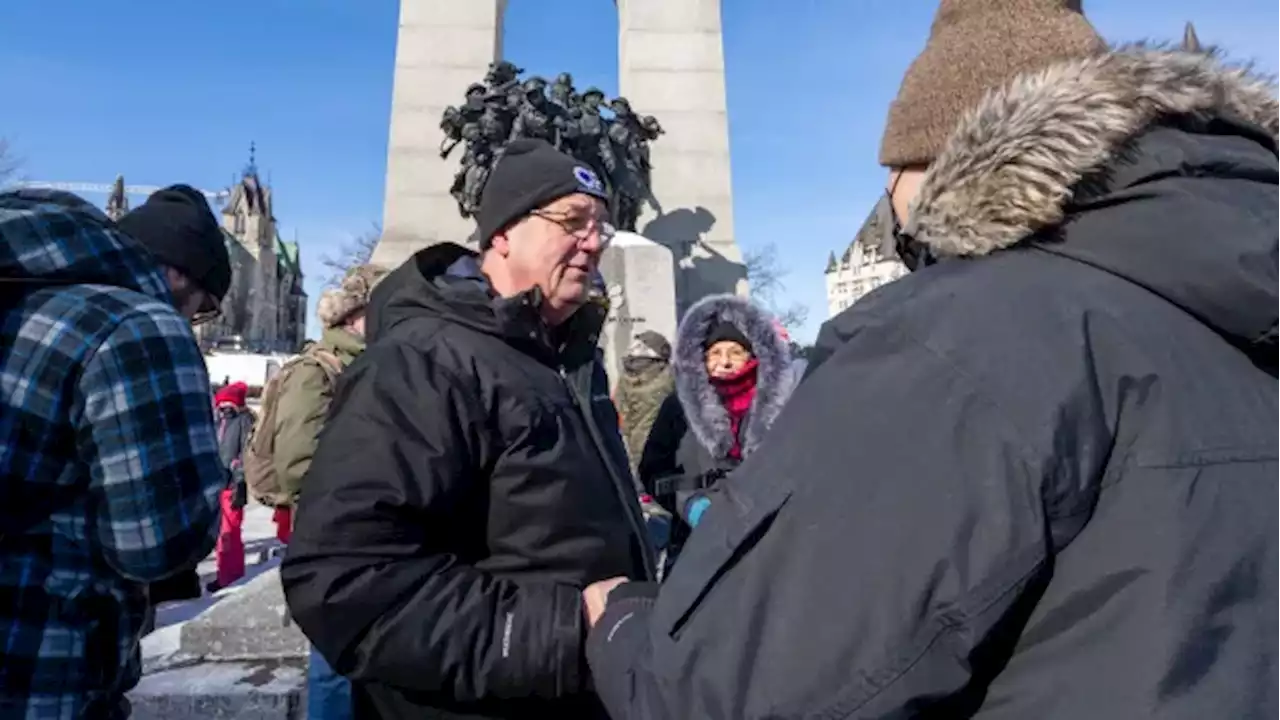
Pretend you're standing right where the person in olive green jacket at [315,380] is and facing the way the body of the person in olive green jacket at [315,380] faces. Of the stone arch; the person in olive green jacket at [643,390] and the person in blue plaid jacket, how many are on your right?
1

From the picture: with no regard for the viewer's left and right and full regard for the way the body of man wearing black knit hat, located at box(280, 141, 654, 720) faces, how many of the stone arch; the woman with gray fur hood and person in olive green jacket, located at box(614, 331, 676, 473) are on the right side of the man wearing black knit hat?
0

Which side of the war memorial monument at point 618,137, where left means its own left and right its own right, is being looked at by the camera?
front

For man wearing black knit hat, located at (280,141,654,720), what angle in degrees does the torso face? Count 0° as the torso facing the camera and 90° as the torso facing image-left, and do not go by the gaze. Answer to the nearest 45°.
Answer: approximately 315°

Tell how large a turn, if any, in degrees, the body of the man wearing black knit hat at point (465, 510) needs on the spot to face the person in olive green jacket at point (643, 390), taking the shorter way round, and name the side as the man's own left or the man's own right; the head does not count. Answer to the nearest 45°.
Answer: approximately 135° to the man's own left

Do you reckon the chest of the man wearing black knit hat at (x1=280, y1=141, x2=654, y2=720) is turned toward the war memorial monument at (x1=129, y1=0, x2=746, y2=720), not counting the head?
no

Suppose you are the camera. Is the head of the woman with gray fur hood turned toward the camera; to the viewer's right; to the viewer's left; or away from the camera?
toward the camera

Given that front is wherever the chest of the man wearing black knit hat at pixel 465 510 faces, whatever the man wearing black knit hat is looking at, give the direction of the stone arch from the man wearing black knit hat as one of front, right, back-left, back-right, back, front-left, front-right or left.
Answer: back-left

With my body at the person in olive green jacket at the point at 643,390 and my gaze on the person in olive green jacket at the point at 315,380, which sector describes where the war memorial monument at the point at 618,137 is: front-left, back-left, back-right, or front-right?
back-right

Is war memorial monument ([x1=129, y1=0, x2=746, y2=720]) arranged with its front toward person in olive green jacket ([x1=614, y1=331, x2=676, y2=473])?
yes
